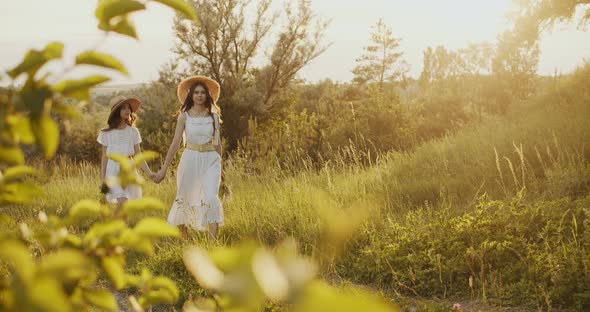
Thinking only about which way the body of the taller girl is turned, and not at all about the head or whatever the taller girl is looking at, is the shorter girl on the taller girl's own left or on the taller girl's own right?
on the taller girl's own right

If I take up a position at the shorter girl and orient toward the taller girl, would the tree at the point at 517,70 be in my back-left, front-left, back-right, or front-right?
front-left

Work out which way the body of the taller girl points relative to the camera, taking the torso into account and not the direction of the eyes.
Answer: toward the camera

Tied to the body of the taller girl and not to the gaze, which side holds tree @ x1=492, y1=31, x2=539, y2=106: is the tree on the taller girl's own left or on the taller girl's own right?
on the taller girl's own left

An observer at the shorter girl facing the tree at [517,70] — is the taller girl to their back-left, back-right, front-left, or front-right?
front-right

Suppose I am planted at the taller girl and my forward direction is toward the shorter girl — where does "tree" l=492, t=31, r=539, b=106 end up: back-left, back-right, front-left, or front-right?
back-right

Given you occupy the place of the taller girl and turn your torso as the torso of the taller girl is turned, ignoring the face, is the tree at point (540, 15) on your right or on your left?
on your left
